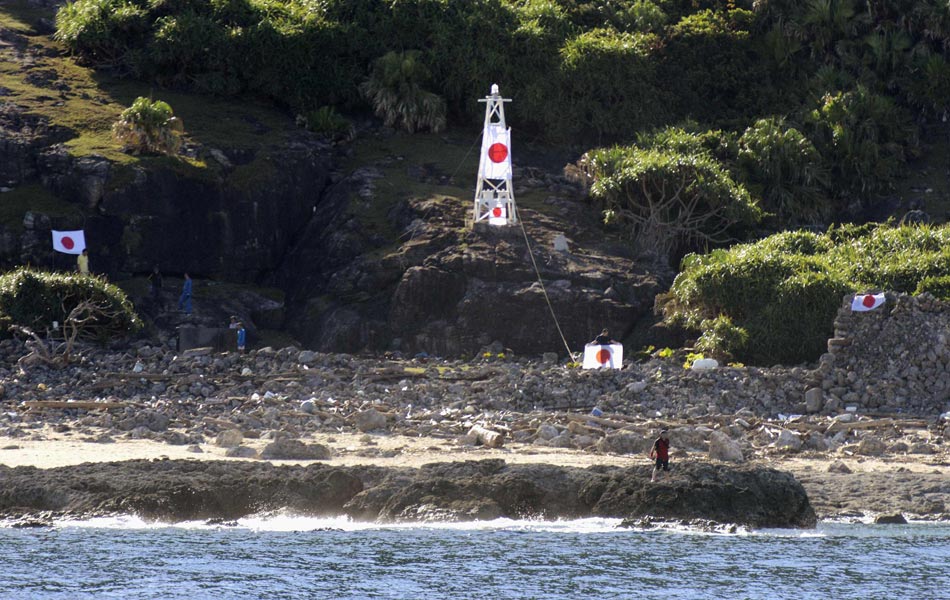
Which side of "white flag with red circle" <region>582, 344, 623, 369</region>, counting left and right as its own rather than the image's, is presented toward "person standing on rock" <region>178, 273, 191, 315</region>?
right

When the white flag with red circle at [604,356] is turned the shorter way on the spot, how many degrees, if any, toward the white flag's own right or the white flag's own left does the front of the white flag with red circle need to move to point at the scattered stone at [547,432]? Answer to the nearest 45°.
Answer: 0° — it already faces it

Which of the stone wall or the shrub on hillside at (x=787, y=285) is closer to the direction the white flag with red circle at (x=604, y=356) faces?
the stone wall

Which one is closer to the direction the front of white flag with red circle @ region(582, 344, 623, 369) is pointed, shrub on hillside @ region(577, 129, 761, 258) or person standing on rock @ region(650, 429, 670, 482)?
the person standing on rock

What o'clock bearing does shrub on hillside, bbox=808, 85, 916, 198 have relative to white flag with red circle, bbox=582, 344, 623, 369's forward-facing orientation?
The shrub on hillside is roughly at 7 o'clock from the white flag with red circle.

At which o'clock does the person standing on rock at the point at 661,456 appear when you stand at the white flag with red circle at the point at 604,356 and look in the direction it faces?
The person standing on rock is roughly at 12 o'clock from the white flag with red circle.

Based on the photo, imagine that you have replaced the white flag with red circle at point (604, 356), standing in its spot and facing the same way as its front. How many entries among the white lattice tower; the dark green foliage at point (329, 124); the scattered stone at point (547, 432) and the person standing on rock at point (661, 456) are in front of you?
2

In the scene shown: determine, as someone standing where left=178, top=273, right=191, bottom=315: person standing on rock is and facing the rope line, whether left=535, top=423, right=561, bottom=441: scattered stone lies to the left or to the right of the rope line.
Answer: right

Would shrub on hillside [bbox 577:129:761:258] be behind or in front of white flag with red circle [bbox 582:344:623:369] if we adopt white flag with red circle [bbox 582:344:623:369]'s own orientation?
behind

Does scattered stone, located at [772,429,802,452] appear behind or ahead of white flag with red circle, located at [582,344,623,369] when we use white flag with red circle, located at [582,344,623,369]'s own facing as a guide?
ahead

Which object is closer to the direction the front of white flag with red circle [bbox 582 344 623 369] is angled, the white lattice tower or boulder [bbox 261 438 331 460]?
the boulder
